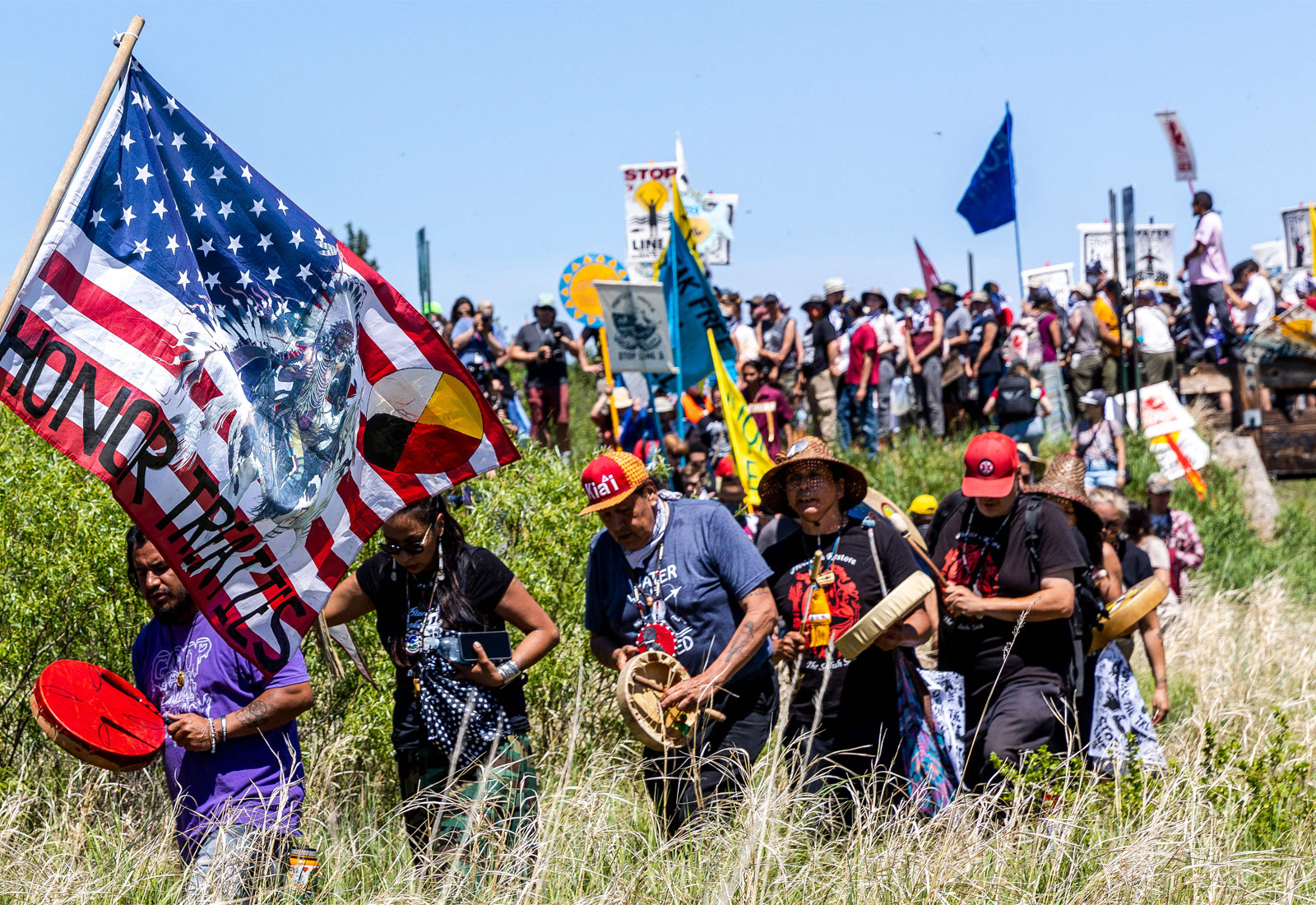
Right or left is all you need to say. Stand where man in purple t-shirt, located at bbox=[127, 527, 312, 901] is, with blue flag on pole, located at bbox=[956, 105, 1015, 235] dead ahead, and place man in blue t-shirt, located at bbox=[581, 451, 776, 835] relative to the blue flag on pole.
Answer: right

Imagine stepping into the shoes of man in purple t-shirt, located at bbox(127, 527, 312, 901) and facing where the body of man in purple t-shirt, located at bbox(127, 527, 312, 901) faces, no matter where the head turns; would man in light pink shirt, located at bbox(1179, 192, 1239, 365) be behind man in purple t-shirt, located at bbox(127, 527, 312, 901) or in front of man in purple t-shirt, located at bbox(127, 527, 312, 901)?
behind

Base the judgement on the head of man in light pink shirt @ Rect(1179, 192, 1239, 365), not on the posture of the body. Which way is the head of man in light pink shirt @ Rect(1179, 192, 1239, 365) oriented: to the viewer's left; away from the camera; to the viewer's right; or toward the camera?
to the viewer's left

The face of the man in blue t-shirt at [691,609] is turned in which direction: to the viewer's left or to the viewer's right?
to the viewer's left

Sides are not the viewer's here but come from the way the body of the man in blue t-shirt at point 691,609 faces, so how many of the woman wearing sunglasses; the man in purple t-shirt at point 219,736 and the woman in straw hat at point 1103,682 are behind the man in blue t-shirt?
1

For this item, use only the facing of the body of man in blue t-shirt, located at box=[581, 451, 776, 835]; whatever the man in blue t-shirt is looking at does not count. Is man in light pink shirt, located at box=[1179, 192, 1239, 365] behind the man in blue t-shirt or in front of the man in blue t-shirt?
behind

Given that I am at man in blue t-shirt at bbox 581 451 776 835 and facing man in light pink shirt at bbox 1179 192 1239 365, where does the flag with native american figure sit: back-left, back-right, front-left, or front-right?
back-left

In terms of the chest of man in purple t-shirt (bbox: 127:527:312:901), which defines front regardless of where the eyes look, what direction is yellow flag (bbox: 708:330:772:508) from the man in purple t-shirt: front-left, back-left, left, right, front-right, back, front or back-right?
back
